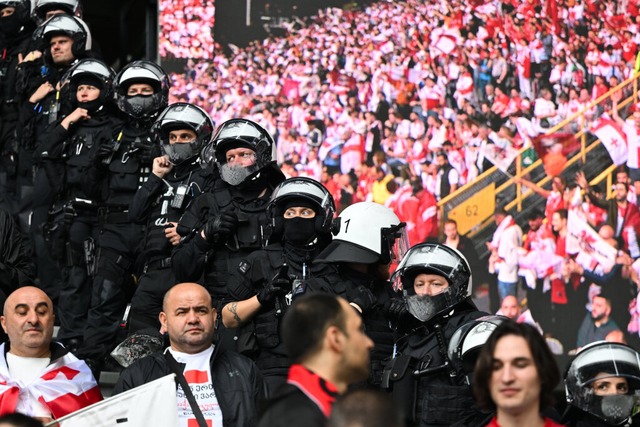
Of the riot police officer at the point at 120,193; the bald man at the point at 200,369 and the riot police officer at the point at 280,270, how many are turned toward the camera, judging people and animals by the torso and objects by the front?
3

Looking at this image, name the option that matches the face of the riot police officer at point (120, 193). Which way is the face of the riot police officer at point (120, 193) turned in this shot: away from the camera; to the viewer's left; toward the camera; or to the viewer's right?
toward the camera

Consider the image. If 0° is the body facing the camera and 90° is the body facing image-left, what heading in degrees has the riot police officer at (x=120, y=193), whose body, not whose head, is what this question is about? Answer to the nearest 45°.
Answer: approximately 0°

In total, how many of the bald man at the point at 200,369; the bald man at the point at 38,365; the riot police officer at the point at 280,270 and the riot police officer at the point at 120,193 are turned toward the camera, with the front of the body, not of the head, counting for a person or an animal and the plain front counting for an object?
4

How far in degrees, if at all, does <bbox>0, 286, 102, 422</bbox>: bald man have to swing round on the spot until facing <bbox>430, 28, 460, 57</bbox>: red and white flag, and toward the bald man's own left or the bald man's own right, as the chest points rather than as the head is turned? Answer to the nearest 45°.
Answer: approximately 135° to the bald man's own left

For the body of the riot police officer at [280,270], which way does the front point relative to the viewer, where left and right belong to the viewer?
facing the viewer

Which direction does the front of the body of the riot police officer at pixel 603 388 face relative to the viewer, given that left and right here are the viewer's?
facing the viewer and to the right of the viewer

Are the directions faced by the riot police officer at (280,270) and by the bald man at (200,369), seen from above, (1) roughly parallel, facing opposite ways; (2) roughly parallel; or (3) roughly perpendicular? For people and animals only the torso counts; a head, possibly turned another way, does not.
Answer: roughly parallel

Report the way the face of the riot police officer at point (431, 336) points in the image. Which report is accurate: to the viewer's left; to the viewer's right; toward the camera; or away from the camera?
toward the camera

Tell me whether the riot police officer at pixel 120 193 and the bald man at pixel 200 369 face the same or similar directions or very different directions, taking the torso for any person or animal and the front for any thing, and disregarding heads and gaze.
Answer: same or similar directions

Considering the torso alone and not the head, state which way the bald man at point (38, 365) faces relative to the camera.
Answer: toward the camera
